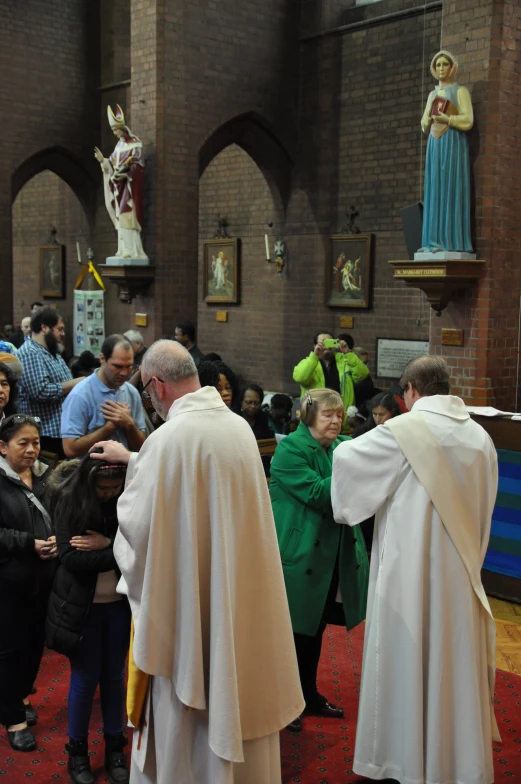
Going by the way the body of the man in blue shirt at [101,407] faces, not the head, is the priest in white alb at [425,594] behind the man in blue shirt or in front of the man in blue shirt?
in front

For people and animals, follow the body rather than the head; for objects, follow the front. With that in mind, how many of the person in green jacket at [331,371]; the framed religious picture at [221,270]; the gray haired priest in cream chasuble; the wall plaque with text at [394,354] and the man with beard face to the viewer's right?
1

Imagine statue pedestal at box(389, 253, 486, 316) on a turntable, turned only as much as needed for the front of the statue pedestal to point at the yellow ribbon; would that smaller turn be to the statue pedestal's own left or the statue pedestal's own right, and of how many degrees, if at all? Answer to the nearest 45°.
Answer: approximately 90° to the statue pedestal's own right

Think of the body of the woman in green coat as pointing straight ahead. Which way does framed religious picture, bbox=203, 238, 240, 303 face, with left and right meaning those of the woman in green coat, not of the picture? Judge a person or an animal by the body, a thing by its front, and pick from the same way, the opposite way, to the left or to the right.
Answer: to the right

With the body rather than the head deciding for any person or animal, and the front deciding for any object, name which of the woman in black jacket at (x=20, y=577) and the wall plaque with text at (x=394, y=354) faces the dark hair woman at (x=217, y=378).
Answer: the wall plaque with text

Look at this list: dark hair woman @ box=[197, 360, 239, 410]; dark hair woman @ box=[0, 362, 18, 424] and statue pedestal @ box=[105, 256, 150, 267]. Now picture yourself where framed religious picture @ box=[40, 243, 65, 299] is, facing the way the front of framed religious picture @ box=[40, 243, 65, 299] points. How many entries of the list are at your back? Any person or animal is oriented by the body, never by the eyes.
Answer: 0

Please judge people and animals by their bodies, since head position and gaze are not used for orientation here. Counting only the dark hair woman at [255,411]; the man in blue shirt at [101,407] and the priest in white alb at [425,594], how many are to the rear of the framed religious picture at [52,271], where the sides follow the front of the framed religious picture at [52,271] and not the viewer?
0

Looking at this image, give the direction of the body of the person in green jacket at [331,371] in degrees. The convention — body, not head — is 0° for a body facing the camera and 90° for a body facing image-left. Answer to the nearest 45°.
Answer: approximately 0°

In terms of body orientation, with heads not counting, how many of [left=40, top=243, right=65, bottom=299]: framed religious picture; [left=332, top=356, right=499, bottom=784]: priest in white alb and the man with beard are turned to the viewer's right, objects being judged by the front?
1

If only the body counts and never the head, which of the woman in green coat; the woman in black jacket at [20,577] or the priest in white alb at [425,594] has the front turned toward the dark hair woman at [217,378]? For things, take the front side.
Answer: the priest in white alb

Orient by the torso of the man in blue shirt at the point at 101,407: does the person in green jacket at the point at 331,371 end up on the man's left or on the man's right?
on the man's left

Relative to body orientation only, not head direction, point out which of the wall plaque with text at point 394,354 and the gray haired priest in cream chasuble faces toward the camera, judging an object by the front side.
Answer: the wall plaque with text

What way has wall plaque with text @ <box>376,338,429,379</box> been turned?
toward the camera

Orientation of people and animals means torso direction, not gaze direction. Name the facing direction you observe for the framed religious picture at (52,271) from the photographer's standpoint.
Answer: facing the viewer and to the left of the viewer

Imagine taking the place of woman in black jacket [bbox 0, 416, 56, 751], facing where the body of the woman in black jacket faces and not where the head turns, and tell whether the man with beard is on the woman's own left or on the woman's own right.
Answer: on the woman's own left

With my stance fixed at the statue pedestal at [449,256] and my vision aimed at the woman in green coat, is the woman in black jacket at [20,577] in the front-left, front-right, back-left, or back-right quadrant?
front-right

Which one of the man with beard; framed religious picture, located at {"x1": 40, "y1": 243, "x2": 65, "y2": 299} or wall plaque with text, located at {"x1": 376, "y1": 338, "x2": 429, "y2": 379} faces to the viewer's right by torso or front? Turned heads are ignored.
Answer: the man with beard
